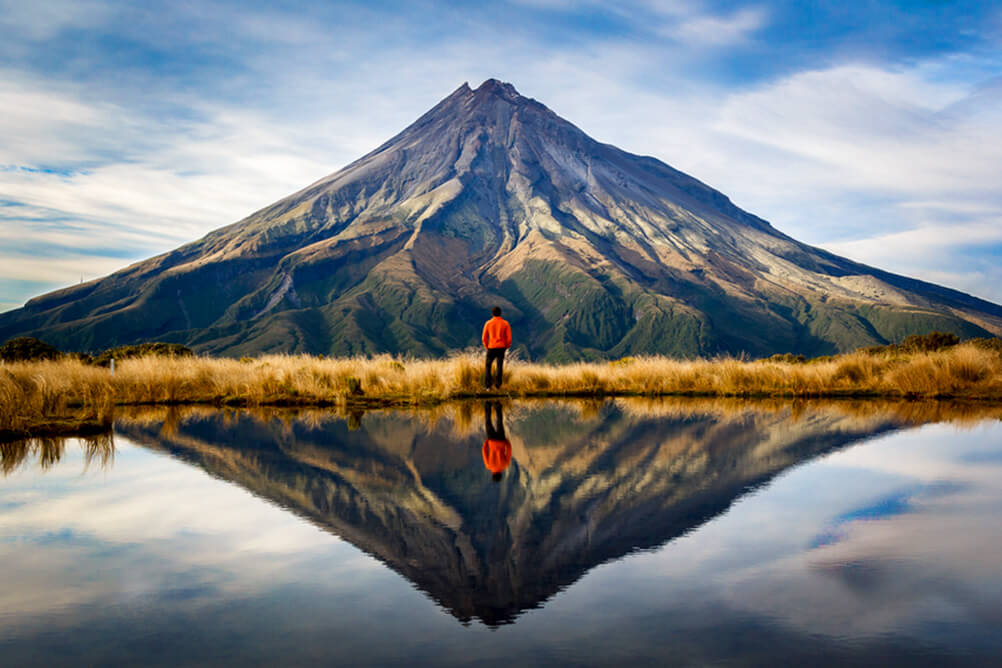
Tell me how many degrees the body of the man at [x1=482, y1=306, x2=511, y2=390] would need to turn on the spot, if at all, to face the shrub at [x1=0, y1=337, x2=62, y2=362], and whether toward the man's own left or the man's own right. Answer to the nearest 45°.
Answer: approximately 45° to the man's own left

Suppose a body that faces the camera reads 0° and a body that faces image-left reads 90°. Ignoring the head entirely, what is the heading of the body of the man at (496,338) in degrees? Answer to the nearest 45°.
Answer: approximately 180°
